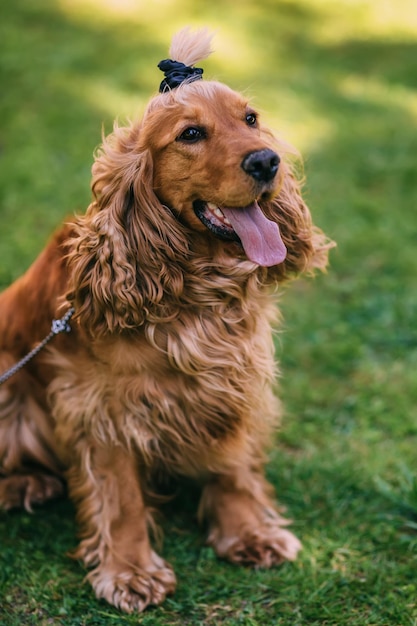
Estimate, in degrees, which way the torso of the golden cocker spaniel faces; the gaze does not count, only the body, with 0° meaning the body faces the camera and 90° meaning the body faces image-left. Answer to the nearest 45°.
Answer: approximately 315°
